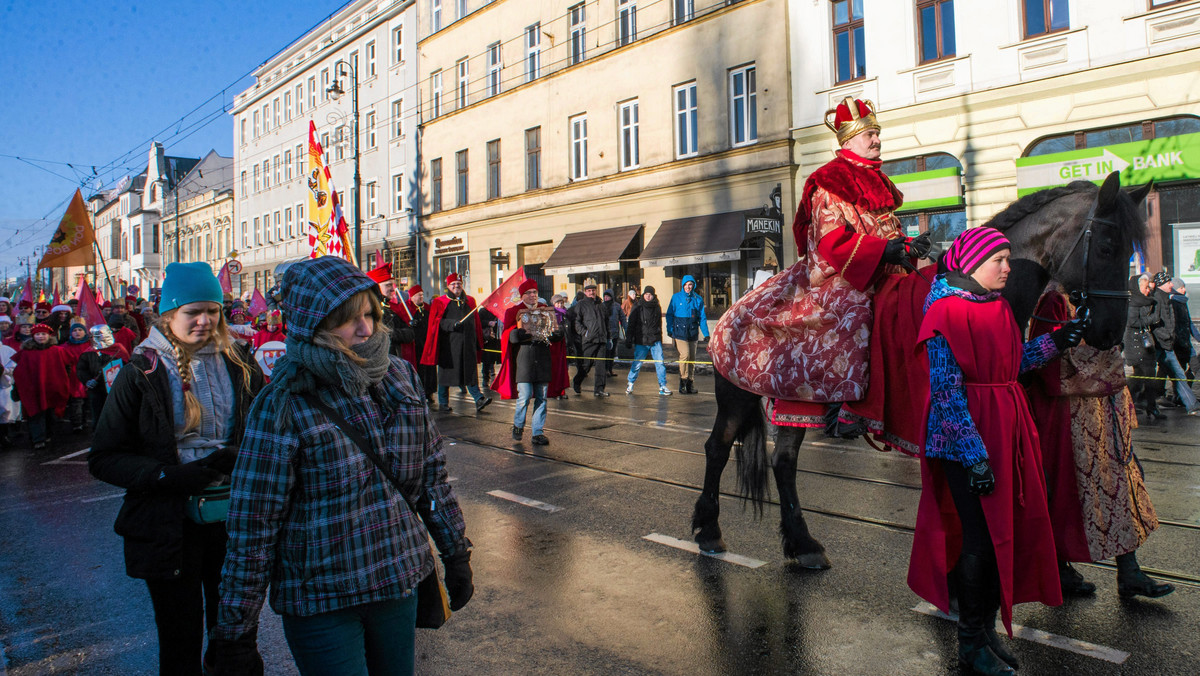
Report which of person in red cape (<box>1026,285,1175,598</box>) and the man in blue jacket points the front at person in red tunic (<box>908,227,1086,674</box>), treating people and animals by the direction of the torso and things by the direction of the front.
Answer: the man in blue jacket

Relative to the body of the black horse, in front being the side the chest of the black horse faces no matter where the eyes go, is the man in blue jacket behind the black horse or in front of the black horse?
behind

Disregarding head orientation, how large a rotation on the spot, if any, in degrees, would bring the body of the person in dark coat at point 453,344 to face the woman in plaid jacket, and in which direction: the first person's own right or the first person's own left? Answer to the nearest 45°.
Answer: approximately 45° to the first person's own right

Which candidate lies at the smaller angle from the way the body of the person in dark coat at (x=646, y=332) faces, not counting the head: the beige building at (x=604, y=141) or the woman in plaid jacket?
the woman in plaid jacket

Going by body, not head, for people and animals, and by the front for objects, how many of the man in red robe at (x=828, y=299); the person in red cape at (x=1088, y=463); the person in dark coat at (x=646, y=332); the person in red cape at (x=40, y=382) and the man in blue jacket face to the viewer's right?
2

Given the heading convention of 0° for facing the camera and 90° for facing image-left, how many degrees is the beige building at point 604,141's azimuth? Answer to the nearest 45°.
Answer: approximately 45°

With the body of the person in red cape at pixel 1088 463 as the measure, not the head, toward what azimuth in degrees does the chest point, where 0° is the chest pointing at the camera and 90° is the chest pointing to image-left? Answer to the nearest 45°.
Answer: approximately 270°

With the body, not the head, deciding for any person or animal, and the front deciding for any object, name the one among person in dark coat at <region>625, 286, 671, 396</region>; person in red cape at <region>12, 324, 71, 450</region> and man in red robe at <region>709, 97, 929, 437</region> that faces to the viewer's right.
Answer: the man in red robe

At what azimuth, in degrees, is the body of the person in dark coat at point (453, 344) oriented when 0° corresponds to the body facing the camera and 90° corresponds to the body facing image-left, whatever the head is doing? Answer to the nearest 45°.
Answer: approximately 315°
